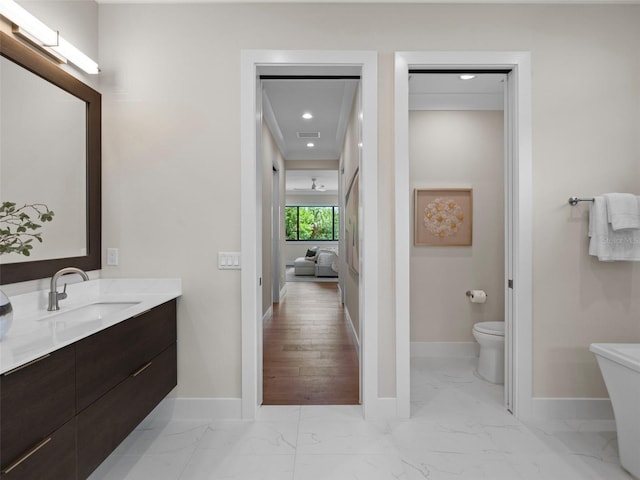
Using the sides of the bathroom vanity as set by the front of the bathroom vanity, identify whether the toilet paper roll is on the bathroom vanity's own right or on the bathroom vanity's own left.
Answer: on the bathroom vanity's own left

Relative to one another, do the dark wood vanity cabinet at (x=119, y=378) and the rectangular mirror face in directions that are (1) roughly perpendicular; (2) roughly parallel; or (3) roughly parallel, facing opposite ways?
roughly parallel

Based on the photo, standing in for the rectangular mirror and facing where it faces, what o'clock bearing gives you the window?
The window is roughly at 9 o'clock from the rectangular mirror.

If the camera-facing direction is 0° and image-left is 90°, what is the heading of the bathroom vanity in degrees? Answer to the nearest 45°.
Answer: approximately 315°

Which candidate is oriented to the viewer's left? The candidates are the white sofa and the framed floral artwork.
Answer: the white sofa

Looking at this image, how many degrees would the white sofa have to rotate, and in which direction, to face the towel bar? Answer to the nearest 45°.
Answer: approximately 90° to its left

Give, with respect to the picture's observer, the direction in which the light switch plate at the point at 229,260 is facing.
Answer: facing the viewer

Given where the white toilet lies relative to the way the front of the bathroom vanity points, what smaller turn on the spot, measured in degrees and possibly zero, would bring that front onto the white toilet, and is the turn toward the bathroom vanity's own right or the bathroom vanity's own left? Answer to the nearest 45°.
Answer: approximately 45° to the bathroom vanity's own left

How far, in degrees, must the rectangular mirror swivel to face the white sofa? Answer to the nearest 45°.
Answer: approximately 90° to its left

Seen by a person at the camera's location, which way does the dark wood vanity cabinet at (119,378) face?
facing the viewer and to the right of the viewer

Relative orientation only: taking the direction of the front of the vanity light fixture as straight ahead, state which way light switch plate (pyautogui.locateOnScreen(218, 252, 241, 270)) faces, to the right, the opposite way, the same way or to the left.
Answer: to the right

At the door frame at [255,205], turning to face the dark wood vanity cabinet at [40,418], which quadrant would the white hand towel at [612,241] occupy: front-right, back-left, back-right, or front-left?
back-left

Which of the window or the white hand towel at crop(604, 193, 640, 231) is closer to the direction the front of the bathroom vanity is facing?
the white hand towel

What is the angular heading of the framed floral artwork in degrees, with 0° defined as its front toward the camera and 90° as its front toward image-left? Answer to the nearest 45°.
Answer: approximately 0°

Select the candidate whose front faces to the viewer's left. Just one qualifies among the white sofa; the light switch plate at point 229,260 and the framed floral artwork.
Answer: the white sofa
